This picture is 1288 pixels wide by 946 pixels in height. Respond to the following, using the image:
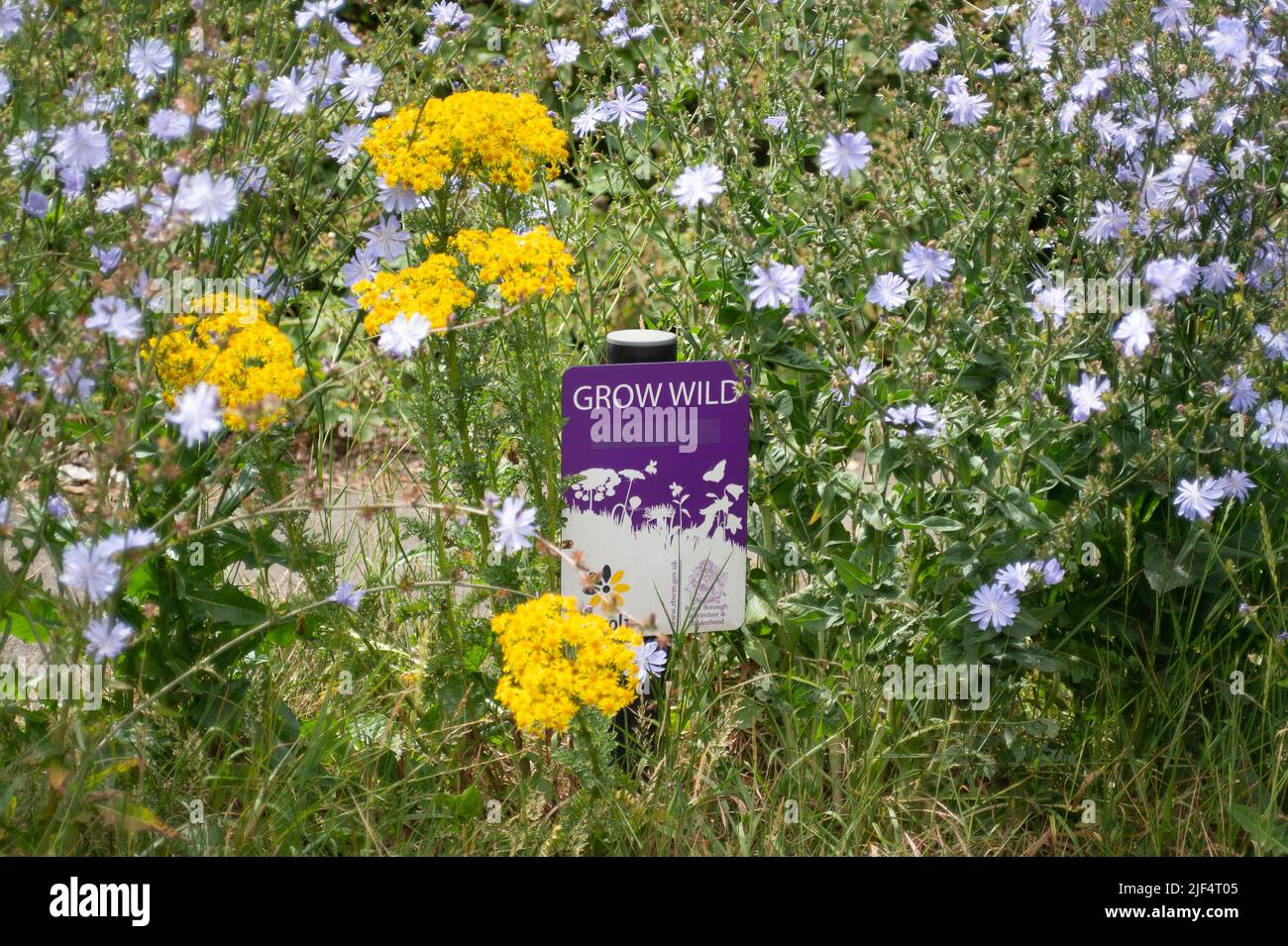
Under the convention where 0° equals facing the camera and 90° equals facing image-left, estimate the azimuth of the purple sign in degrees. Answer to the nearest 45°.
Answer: approximately 0°
